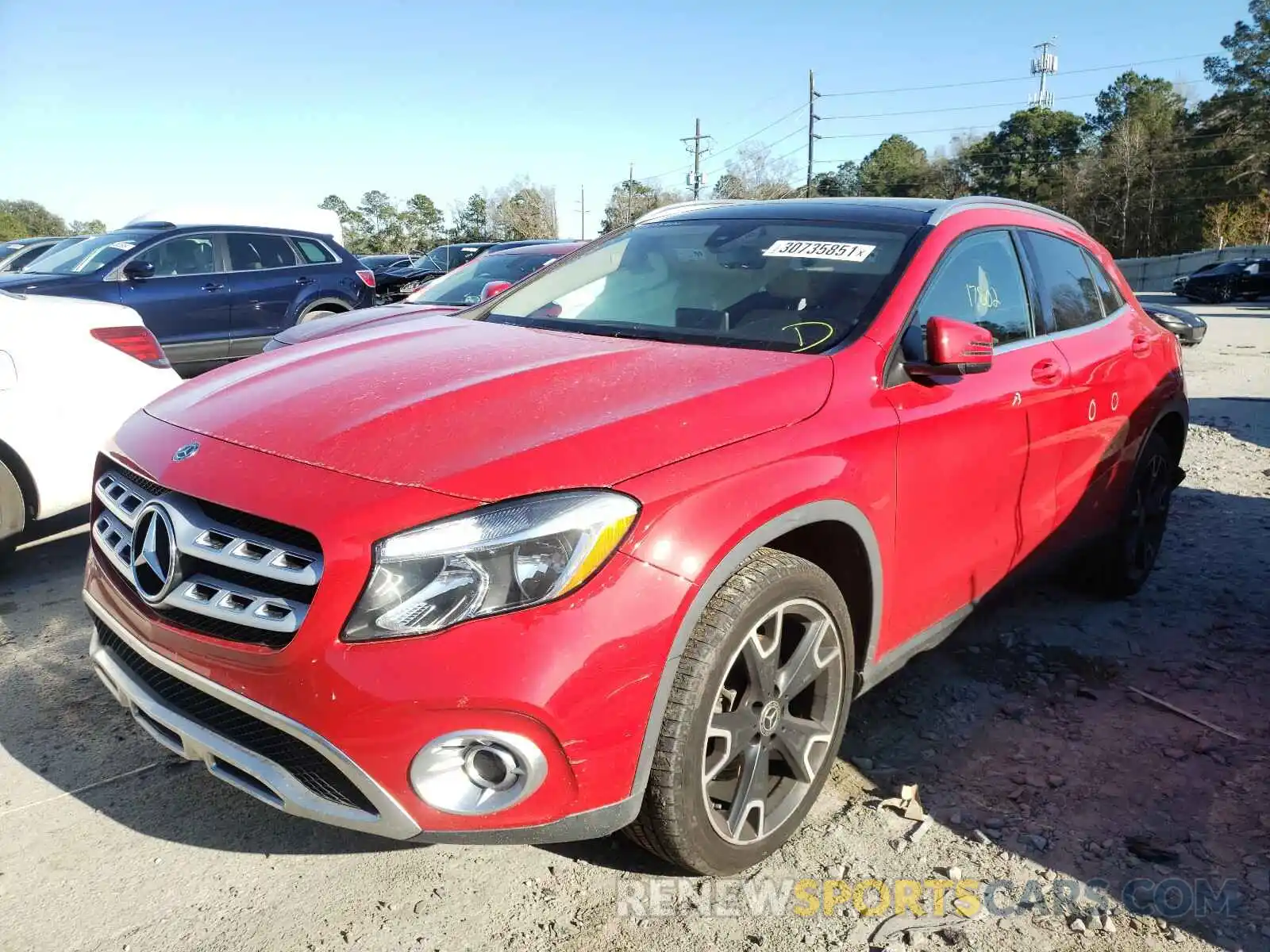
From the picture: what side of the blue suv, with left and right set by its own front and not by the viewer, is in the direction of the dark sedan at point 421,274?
back

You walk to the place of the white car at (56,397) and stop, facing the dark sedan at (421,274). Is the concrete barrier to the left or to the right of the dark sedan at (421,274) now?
right

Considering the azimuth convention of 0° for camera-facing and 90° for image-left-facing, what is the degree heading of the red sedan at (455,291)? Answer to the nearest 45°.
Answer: approximately 45°

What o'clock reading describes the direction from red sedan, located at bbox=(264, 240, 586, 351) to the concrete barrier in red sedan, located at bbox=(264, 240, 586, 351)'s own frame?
The concrete barrier is roughly at 6 o'clock from the red sedan.

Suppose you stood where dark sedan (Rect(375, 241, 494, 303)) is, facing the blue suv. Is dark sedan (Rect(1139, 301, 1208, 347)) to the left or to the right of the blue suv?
left

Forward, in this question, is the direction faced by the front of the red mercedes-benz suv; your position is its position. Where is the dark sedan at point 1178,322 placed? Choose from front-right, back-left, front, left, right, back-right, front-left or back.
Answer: back

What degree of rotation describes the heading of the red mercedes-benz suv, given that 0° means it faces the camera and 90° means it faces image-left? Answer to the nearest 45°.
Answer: approximately 45°

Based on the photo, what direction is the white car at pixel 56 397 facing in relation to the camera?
to the viewer's left

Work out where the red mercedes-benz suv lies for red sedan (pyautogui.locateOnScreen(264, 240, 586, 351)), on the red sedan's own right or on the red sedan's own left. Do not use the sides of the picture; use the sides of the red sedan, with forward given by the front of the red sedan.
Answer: on the red sedan's own left

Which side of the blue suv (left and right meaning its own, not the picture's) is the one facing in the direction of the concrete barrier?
back

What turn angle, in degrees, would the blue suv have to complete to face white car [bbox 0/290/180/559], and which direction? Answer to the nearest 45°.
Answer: approximately 45° to its left

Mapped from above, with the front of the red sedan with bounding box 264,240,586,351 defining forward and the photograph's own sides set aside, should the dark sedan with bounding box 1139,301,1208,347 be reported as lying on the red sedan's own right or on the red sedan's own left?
on the red sedan's own left
